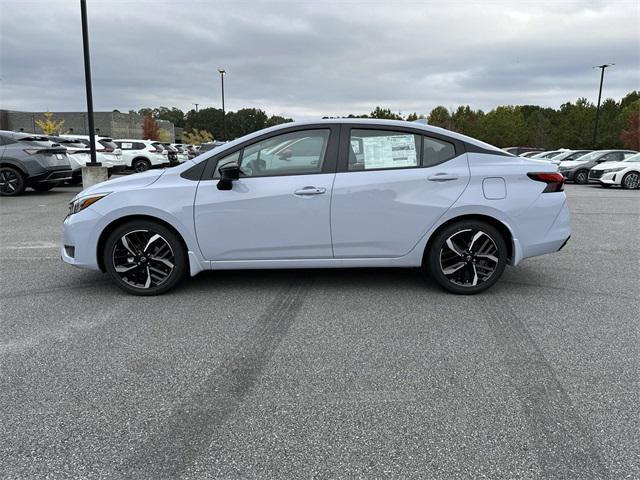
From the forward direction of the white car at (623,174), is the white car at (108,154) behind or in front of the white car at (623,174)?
in front

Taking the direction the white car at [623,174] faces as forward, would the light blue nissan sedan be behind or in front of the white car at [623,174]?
in front

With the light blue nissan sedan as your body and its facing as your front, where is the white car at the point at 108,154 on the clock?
The white car is roughly at 2 o'clock from the light blue nissan sedan.

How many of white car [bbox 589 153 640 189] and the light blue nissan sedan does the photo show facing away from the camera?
0

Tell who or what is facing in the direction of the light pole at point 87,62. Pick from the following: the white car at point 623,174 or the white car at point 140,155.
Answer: the white car at point 623,174

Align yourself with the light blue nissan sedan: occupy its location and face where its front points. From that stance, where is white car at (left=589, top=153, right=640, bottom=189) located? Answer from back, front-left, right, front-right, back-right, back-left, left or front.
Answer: back-right

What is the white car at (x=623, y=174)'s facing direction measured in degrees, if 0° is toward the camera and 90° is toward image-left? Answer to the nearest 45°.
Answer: approximately 45°

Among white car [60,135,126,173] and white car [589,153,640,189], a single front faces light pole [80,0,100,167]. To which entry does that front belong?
white car [589,153,640,189]

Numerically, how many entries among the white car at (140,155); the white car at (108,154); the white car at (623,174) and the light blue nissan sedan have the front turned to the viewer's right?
0

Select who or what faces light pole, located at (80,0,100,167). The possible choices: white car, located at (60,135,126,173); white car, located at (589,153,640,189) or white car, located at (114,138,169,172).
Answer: white car, located at (589,153,640,189)

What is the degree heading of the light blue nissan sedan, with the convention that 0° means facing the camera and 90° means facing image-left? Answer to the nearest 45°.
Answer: approximately 90°
